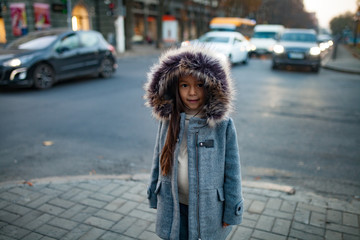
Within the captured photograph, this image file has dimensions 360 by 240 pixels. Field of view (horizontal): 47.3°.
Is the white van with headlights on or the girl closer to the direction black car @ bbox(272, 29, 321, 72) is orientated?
the girl

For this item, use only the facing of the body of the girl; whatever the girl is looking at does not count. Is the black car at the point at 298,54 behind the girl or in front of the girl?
behind

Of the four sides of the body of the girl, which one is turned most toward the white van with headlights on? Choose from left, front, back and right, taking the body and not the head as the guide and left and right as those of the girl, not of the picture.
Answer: back

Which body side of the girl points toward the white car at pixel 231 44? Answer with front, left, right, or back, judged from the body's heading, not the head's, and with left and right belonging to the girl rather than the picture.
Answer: back

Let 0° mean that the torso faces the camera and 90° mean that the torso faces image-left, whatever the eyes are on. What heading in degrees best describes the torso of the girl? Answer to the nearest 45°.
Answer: approximately 0°

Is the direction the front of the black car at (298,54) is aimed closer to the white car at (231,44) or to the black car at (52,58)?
the black car

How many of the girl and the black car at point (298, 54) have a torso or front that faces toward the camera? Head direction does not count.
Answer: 2
